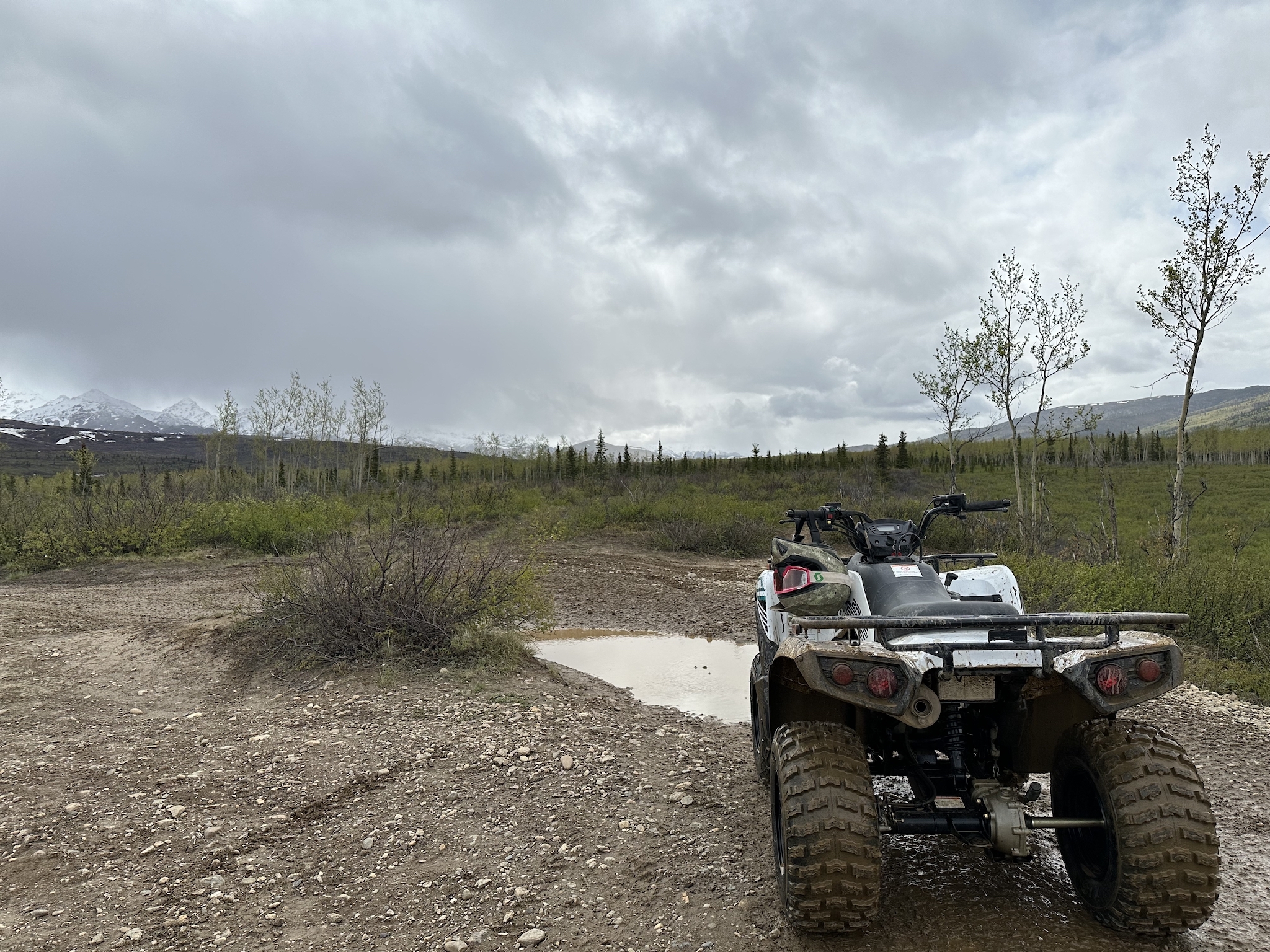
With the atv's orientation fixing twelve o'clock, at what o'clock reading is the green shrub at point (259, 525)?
The green shrub is roughly at 10 o'clock from the atv.

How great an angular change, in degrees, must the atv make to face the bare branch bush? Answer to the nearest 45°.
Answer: approximately 45° to its left

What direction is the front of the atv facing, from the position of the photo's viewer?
facing away from the viewer

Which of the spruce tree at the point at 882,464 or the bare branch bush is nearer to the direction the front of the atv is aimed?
the spruce tree

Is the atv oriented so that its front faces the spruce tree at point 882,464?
yes
